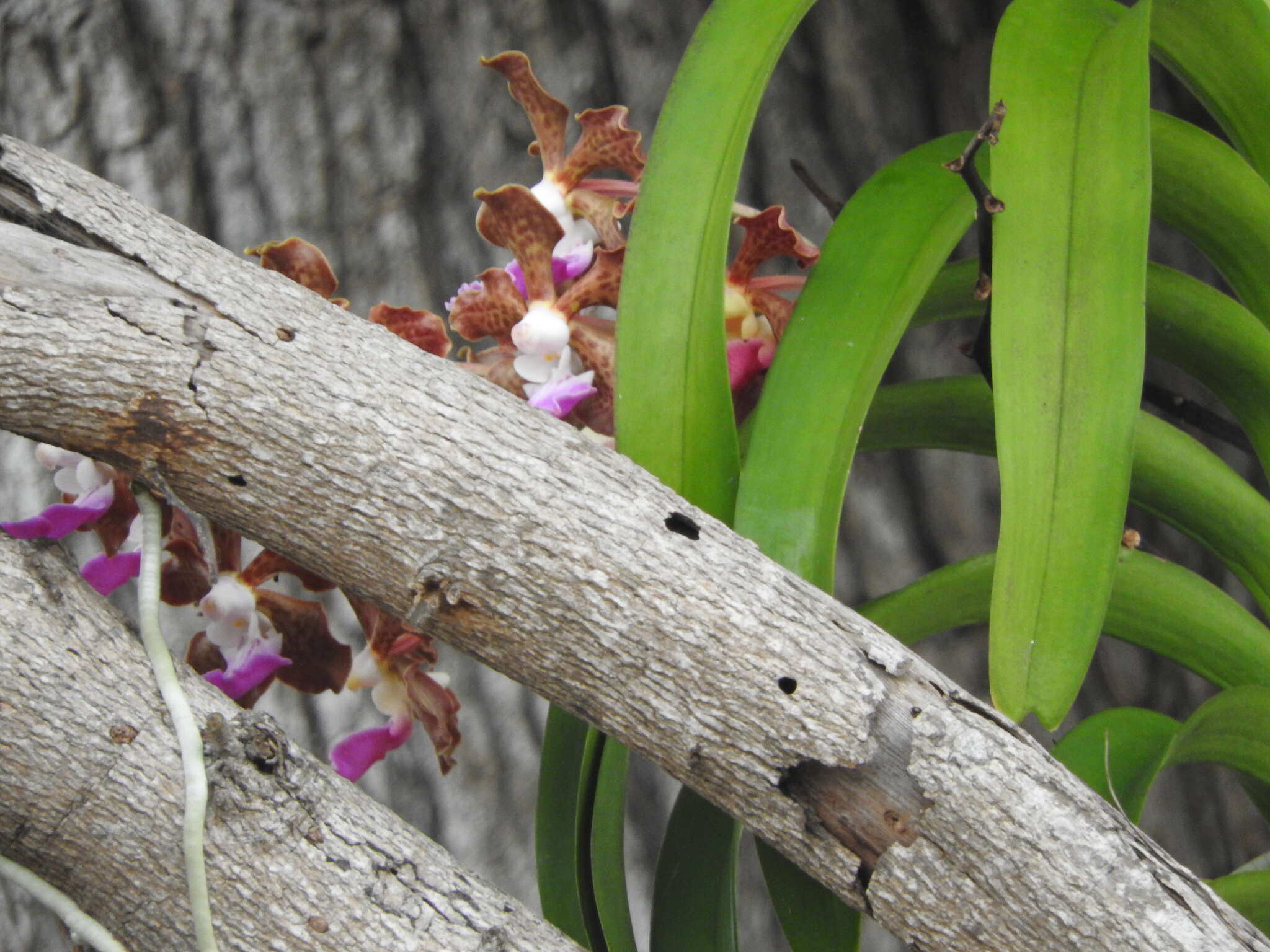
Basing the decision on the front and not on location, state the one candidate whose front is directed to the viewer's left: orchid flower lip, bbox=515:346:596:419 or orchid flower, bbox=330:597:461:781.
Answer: orchid flower, bbox=330:597:461:781

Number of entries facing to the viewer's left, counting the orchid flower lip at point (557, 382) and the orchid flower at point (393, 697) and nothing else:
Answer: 1

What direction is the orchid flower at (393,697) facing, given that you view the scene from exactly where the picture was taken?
facing to the left of the viewer
